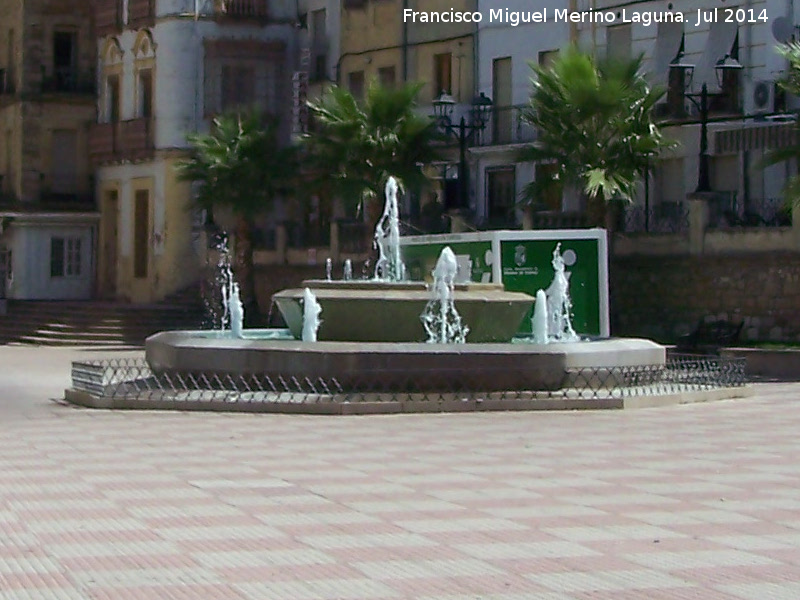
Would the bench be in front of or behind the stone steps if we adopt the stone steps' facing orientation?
in front

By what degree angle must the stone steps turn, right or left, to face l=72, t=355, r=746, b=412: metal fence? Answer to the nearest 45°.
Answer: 0° — it already faces it

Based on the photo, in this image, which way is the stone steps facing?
toward the camera

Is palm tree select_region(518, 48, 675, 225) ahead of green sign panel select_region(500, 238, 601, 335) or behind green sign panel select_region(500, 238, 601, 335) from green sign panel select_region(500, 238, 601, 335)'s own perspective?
behind

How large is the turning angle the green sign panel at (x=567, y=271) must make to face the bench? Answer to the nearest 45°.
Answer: approximately 135° to its left

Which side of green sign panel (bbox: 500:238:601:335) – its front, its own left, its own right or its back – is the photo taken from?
front

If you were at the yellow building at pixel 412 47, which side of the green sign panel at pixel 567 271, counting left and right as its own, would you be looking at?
back

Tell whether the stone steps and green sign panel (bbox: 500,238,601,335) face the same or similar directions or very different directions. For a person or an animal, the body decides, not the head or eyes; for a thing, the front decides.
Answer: same or similar directions

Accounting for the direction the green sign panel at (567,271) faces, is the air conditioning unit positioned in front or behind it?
behind

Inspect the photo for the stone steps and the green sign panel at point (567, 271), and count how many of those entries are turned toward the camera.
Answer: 2
